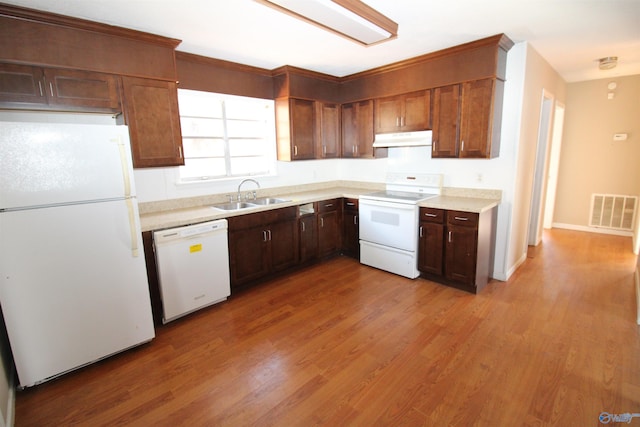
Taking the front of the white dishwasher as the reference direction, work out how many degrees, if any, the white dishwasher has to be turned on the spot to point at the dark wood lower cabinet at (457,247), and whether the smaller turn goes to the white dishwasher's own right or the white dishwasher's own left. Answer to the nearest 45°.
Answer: approximately 45° to the white dishwasher's own left

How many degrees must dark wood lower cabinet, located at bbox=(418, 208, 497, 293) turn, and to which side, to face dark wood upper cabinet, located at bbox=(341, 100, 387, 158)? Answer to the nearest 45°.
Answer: approximately 90° to its right

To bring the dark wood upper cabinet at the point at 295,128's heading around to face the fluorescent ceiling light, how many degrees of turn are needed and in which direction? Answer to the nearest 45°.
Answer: approximately 45° to its right

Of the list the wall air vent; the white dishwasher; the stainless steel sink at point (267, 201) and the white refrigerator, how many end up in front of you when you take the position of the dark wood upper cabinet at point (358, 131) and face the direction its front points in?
3

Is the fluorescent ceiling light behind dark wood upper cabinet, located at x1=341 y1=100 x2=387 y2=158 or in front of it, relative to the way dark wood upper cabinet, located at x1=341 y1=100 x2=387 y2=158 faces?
in front

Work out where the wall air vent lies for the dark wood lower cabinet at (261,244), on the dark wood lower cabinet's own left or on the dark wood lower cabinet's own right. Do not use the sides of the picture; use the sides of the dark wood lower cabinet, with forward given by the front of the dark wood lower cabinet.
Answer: on the dark wood lower cabinet's own left

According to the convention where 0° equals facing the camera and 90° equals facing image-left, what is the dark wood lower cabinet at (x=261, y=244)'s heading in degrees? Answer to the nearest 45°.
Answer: approximately 315°
